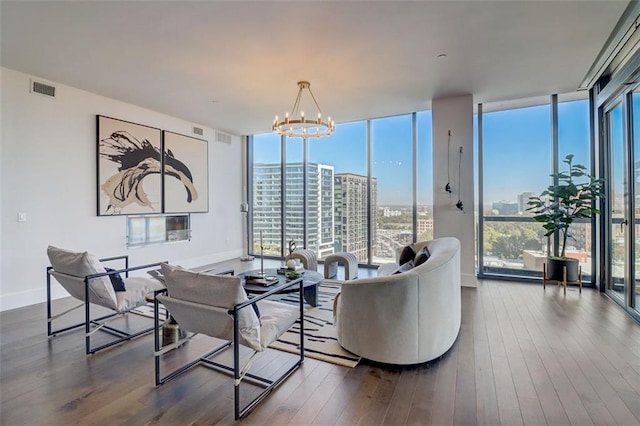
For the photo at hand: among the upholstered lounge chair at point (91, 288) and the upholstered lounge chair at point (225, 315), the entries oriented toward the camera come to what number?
0

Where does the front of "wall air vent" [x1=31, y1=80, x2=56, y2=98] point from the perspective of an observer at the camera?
facing the viewer and to the right of the viewer

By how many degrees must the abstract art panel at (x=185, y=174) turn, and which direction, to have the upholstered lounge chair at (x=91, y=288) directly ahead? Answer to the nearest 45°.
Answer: approximately 45° to its right

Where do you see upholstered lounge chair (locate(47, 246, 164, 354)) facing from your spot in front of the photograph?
facing away from the viewer and to the right of the viewer

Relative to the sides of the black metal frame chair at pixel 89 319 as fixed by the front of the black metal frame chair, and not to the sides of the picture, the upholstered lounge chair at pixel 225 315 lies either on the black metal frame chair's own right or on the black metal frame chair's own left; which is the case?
on the black metal frame chair's own right

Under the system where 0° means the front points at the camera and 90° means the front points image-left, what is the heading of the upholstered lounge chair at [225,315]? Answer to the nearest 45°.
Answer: approximately 225°

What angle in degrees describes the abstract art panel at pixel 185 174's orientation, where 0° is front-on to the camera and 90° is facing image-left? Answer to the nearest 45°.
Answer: approximately 315°

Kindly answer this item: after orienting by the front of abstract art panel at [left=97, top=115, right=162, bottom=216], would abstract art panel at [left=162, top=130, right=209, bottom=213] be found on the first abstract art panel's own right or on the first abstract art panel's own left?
on the first abstract art panel's own left

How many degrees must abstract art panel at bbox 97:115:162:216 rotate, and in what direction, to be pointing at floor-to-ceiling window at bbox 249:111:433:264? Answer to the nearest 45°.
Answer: approximately 45° to its left

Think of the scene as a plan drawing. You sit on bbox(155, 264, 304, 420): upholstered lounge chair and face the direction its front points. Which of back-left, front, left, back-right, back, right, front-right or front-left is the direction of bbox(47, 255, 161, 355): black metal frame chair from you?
left
